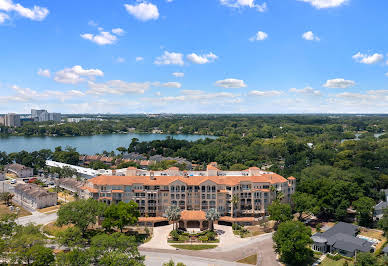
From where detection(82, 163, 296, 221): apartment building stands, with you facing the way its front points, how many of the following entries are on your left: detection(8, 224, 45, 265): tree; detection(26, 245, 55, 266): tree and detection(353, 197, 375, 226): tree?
1

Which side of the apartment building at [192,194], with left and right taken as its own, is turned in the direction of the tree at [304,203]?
left

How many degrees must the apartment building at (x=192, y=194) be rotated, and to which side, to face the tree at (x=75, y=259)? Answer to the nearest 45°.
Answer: approximately 45° to its right

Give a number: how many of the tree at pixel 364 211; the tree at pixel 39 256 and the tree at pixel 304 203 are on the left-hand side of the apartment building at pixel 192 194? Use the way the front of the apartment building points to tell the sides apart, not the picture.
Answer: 2

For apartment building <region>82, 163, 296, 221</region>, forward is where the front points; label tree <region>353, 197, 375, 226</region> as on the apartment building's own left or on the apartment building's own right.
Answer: on the apartment building's own left

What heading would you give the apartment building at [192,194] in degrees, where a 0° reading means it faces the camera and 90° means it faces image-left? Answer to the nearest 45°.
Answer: approximately 0°

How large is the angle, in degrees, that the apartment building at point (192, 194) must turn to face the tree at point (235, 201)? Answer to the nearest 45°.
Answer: approximately 90° to its left

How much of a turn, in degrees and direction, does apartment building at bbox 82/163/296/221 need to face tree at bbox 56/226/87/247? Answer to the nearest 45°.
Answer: approximately 45° to its right

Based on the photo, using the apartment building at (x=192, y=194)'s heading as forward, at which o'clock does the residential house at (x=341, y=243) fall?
The residential house is roughly at 10 o'clock from the apartment building.

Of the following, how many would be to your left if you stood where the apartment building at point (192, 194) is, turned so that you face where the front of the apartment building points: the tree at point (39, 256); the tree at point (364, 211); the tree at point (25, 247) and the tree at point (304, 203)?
2

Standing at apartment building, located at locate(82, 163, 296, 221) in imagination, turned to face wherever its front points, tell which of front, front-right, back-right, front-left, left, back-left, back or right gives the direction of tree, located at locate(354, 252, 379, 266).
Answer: front-left

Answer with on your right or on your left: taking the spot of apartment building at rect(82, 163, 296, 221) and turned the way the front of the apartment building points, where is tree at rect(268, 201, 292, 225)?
on your left

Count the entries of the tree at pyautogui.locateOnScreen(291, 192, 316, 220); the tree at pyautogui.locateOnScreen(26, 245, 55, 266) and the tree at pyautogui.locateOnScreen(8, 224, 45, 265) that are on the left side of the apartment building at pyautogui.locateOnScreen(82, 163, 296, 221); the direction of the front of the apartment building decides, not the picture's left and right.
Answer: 1
